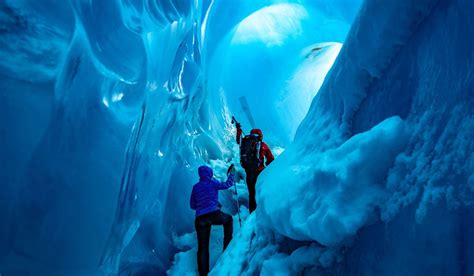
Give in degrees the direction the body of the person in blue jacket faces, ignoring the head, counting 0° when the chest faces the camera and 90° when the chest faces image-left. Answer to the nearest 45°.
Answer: approximately 225°
